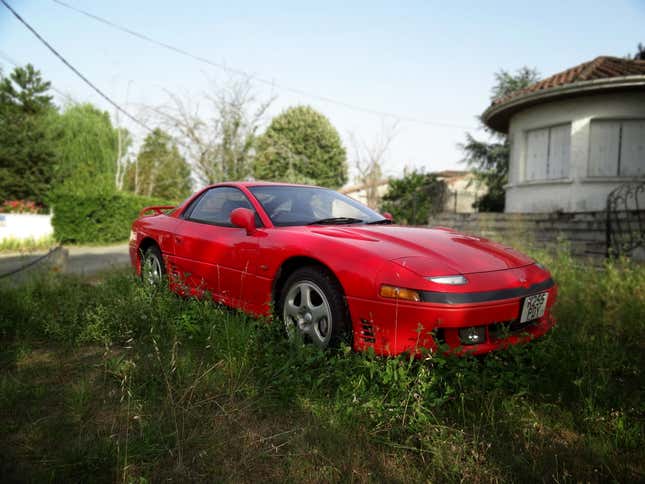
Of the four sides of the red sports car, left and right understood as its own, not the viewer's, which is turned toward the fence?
left

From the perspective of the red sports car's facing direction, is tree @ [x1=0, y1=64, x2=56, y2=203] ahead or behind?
behind

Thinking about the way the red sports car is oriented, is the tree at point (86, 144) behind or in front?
behind

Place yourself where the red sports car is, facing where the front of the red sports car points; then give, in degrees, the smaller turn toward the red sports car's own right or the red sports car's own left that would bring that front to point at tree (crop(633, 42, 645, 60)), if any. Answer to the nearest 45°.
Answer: approximately 90° to the red sports car's own left

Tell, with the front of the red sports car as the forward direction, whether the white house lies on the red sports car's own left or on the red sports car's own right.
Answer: on the red sports car's own left

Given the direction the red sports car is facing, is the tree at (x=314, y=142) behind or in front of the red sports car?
behind

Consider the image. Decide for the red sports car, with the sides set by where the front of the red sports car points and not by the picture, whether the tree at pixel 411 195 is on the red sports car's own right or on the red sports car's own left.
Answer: on the red sports car's own left

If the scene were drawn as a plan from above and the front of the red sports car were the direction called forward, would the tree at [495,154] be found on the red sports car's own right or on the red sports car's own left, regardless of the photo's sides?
on the red sports car's own left

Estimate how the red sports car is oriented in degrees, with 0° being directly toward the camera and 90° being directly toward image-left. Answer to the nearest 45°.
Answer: approximately 315°

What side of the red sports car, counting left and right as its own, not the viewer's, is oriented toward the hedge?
back
